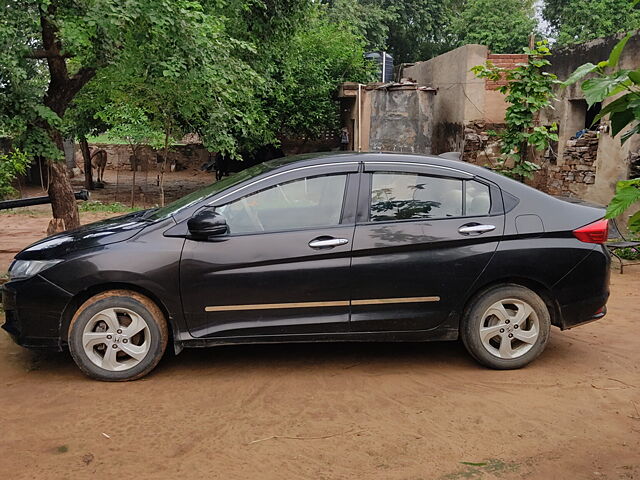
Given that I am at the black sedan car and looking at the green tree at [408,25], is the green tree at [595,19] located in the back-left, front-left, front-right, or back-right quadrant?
front-right

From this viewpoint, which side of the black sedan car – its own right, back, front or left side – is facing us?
left

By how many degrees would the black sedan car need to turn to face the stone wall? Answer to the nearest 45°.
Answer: approximately 135° to its right

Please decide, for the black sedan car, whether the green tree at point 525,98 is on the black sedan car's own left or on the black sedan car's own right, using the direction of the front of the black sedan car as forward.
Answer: on the black sedan car's own right

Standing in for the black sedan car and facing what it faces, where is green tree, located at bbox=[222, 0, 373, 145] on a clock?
The green tree is roughly at 3 o'clock from the black sedan car.

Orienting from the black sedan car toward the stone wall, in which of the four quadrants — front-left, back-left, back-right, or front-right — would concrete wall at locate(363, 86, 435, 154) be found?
front-left

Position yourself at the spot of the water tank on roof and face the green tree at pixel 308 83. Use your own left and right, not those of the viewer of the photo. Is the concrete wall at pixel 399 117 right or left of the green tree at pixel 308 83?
left
